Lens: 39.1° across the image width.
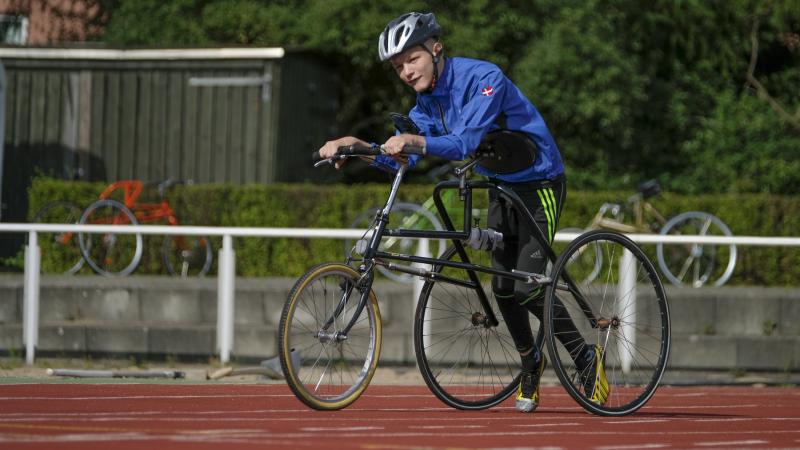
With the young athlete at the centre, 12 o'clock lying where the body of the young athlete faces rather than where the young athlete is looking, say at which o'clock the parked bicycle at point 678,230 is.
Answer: The parked bicycle is roughly at 5 o'clock from the young athlete.

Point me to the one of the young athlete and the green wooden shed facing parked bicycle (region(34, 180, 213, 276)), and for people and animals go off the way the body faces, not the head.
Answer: the green wooden shed

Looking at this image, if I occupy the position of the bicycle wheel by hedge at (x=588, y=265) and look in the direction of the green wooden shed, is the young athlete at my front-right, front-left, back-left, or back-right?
back-left

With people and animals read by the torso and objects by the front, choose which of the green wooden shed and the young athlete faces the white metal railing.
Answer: the green wooden shed

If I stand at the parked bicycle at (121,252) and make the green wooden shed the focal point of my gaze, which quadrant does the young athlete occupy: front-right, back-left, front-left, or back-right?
back-right

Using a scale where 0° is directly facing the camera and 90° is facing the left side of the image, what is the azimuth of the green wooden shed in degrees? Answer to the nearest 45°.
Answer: approximately 0°

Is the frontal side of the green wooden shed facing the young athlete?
yes

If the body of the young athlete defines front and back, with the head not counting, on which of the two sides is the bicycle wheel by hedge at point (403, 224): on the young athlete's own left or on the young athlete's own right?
on the young athlete's own right

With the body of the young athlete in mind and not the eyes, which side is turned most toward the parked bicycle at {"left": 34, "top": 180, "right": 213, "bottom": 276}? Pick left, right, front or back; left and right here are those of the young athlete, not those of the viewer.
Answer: right
